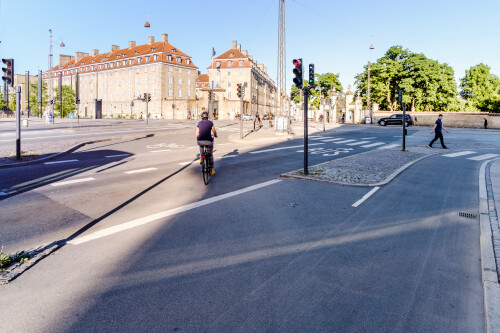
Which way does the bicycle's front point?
away from the camera

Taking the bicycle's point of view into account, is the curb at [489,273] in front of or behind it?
behind

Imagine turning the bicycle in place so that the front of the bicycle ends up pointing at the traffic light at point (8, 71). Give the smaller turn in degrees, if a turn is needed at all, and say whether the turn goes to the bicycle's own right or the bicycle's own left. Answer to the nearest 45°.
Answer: approximately 45° to the bicycle's own left

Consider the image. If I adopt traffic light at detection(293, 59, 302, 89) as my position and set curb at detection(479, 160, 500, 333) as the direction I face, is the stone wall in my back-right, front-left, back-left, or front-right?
back-left

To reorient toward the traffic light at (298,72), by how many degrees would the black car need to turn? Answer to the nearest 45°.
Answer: approximately 90° to its left

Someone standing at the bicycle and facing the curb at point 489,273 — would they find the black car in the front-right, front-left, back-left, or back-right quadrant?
back-left

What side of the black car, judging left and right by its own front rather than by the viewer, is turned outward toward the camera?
left

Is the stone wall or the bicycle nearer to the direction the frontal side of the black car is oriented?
the bicycle
